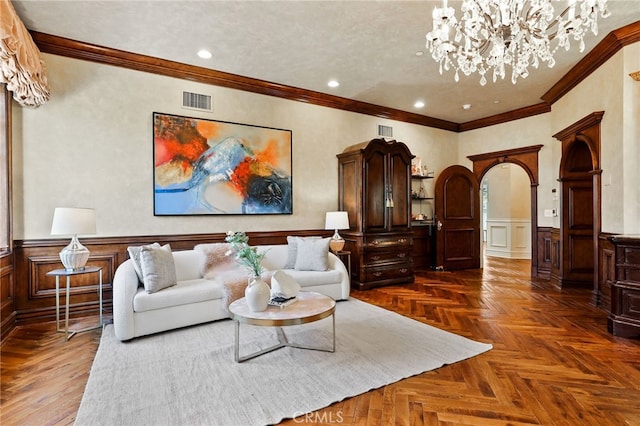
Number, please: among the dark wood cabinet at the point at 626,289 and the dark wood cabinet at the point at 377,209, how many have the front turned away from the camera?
0

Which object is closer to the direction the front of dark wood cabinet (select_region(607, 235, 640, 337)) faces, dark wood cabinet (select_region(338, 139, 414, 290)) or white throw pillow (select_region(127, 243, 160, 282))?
the white throw pillow

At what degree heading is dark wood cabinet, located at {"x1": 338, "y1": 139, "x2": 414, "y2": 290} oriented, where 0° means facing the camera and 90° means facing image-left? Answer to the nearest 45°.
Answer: approximately 315°

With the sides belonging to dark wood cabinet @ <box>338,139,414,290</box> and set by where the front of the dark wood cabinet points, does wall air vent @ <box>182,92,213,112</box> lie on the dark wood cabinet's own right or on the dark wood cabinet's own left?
on the dark wood cabinet's own right

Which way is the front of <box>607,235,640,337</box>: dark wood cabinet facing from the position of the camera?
facing the viewer and to the left of the viewer

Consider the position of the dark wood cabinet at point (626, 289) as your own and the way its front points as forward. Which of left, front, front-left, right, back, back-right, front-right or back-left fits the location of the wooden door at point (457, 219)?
right

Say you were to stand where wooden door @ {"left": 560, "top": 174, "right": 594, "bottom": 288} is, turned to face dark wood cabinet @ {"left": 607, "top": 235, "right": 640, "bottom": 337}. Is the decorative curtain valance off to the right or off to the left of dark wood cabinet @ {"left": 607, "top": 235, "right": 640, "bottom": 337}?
right

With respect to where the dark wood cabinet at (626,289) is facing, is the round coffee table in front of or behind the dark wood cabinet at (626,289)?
in front

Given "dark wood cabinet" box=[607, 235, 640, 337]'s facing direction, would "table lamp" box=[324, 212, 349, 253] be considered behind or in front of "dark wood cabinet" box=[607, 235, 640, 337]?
in front

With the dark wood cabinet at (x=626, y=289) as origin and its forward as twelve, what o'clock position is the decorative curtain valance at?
The decorative curtain valance is roughly at 12 o'clock from the dark wood cabinet.

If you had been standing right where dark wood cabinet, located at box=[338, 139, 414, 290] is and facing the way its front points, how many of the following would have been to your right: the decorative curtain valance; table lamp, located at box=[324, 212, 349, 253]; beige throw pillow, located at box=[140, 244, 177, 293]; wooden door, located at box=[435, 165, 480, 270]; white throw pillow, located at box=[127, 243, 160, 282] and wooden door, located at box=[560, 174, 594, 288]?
4

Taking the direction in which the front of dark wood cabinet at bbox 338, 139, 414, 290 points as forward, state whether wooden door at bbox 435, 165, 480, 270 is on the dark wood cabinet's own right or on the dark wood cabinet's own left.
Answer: on the dark wood cabinet's own left

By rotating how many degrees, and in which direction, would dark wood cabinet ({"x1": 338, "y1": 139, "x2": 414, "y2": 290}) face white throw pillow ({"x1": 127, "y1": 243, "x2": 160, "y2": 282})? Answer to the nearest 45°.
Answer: approximately 90° to its right

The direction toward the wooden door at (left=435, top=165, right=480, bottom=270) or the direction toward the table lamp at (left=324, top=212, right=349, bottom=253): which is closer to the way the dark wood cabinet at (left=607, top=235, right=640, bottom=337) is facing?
the table lamp

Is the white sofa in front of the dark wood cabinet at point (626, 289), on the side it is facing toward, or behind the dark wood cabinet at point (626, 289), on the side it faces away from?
in front

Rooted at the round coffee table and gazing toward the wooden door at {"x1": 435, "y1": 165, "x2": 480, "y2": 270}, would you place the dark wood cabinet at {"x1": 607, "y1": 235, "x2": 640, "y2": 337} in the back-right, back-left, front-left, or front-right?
front-right

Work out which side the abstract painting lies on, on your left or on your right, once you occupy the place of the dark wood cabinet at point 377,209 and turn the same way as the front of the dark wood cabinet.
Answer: on your right

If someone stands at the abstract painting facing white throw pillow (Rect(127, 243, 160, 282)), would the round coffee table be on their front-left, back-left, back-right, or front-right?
front-left

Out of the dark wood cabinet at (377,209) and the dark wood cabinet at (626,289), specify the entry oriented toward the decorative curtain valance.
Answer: the dark wood cabinet at (626,289)

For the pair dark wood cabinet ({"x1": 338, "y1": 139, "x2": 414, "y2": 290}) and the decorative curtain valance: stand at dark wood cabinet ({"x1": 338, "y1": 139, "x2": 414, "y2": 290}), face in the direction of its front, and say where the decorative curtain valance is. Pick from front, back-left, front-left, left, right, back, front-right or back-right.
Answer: right

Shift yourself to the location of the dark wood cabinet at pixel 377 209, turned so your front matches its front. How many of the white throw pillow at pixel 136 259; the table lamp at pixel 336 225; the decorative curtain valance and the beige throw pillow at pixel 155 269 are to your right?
4
